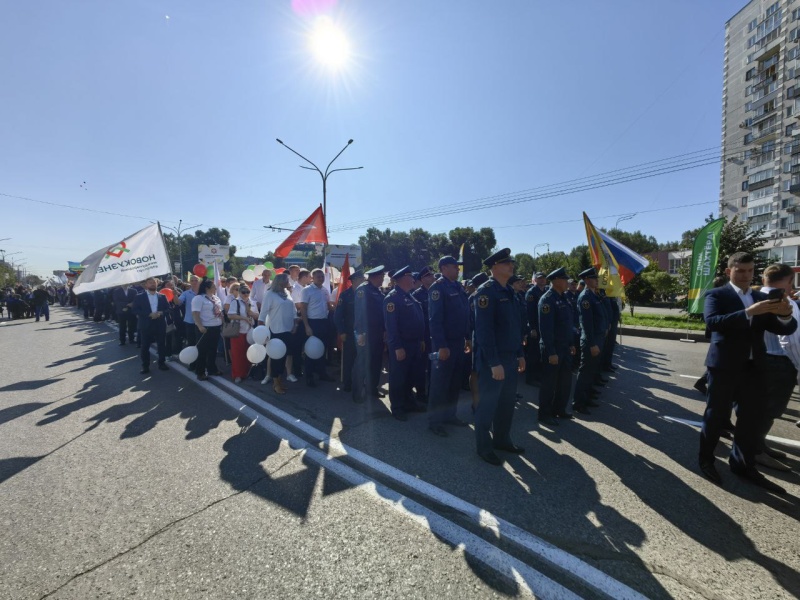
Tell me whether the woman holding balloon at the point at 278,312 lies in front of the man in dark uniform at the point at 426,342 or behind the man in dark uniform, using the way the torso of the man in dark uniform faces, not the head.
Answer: behind

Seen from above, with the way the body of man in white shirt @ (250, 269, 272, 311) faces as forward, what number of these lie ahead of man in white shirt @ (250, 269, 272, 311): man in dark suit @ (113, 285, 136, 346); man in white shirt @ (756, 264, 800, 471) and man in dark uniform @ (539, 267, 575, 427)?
2

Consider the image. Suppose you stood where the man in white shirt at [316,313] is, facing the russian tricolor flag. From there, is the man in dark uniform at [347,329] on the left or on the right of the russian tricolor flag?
right

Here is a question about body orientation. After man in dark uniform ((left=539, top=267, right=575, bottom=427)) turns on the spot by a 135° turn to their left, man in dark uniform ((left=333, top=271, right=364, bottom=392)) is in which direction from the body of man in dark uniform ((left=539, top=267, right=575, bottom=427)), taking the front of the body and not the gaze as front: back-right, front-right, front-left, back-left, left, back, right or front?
left

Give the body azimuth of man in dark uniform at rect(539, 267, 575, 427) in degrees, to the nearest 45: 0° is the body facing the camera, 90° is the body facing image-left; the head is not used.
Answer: approximately 315°

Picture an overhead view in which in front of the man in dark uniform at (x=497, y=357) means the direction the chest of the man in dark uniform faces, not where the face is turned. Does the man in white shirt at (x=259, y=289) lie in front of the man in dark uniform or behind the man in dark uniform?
behind

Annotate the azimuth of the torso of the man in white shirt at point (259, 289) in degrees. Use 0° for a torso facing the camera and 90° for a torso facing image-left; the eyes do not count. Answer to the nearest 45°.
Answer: approximately 315°
